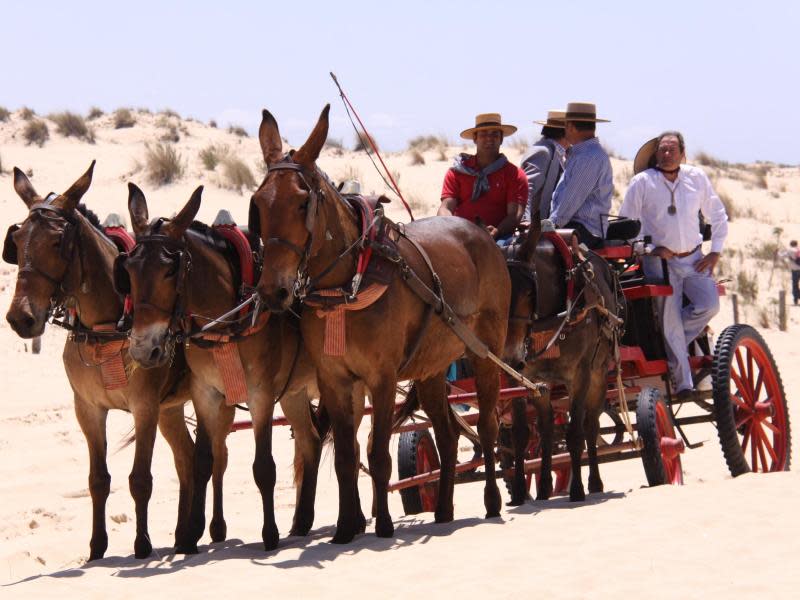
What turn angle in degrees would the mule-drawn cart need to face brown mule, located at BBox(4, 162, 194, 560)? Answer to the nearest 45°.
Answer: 0° — it already faces it

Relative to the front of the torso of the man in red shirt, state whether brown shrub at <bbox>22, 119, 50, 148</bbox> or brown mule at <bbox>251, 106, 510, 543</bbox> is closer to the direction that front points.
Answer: the brown mule

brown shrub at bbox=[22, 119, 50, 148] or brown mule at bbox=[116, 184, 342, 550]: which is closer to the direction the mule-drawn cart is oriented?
the brown mule

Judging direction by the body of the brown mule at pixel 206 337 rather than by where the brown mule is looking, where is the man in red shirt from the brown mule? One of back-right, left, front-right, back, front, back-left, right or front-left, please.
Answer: back

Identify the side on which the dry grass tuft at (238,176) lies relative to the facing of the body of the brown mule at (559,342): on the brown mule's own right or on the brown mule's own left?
on the brown mule's own right

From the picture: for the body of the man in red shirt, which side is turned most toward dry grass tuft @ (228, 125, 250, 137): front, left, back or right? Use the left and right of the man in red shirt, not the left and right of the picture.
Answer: back

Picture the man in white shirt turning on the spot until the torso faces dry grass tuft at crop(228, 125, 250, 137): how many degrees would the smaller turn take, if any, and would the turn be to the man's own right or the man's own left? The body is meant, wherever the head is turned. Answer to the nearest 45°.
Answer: approximately 135° to the man's own right

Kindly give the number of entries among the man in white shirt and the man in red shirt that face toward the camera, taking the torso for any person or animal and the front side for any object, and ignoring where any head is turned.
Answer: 2

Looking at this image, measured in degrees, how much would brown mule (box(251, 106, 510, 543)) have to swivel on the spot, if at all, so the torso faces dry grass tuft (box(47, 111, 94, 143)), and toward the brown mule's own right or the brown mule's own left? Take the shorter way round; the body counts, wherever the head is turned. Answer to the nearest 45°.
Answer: approximately 135° to the brown mule's own right

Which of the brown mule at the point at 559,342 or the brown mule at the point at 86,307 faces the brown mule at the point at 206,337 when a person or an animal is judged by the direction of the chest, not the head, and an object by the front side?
the brown mule at the point at 559,342

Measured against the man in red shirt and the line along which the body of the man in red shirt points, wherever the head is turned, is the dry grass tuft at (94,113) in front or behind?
behind
